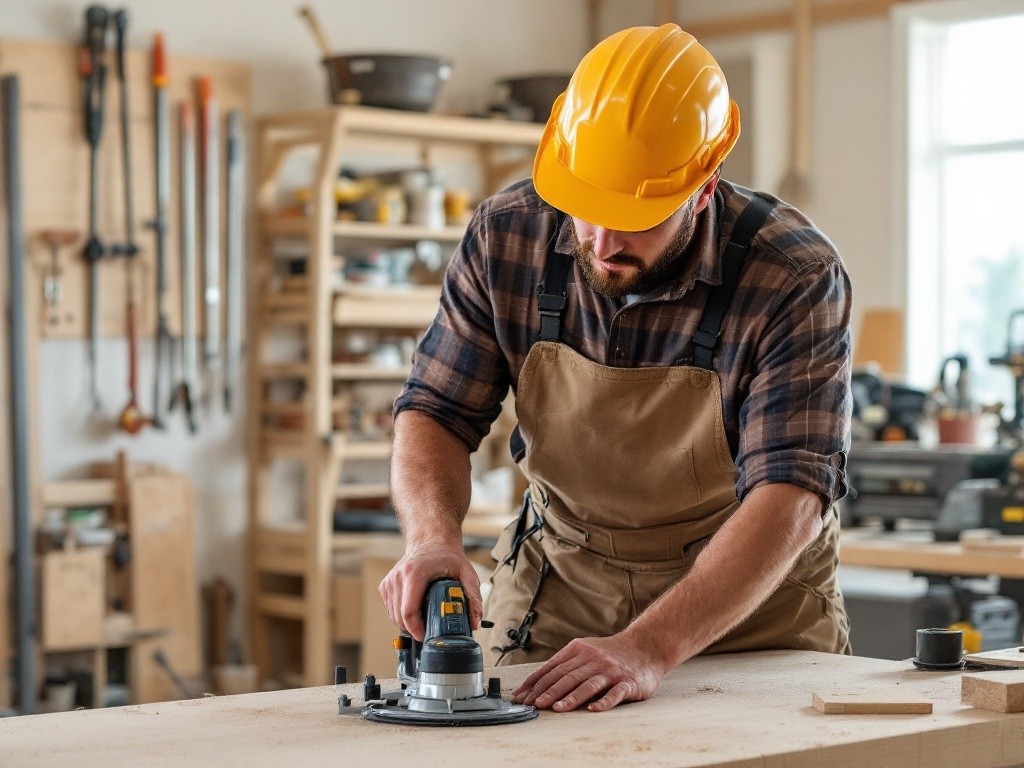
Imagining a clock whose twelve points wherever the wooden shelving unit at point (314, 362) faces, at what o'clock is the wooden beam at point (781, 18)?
The wooden beam is roughly at 10 o'clock from the wooden shelving unit.

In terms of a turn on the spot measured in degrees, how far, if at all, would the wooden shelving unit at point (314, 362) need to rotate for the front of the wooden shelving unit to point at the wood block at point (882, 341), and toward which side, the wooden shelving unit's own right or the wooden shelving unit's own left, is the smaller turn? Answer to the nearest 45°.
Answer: approximately 45° to the wooden shelving unit's own left

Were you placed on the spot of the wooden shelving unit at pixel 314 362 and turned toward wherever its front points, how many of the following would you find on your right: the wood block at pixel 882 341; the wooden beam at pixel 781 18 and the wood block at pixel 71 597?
1

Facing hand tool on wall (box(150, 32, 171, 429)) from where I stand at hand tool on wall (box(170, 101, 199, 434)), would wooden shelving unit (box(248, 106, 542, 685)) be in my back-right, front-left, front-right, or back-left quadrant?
back-left

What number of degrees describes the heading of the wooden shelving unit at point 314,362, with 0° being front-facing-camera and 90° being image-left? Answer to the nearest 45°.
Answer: approximately 315°
